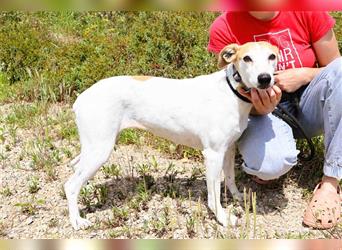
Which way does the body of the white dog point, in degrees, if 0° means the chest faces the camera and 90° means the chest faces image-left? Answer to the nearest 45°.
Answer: approximately 270°

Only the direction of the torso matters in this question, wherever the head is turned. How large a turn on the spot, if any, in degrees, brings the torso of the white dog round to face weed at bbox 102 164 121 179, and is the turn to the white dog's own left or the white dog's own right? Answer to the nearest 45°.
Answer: approximately 135° to the white dog's own left

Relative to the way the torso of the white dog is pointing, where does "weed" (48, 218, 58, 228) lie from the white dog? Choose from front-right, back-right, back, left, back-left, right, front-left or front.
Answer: back

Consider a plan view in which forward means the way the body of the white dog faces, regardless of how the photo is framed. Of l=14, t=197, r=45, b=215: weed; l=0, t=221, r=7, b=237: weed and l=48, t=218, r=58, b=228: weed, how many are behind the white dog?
3

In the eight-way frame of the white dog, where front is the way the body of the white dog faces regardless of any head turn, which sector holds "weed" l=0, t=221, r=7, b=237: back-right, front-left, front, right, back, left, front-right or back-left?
back

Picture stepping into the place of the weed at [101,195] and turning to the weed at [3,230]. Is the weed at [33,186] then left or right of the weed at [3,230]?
right

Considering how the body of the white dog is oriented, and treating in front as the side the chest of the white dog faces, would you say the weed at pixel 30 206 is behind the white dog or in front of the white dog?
behind

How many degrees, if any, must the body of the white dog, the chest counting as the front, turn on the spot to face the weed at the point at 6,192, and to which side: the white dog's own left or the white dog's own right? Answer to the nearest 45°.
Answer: approximately 180°
